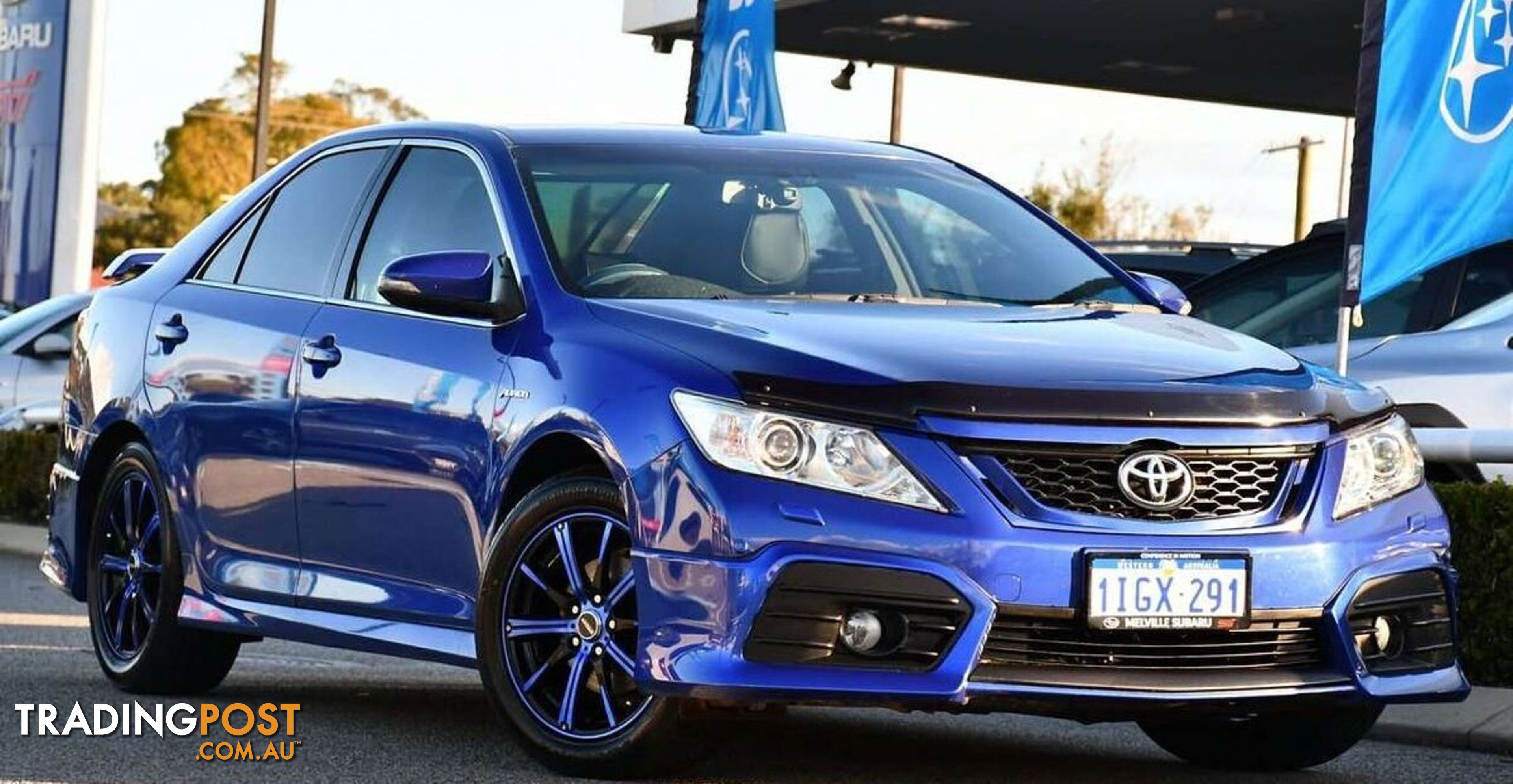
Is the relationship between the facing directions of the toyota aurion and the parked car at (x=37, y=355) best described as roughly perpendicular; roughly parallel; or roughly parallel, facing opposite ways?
roughly perpendicular

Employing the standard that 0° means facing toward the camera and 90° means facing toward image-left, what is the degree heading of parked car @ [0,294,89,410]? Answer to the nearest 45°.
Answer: approximately 45°

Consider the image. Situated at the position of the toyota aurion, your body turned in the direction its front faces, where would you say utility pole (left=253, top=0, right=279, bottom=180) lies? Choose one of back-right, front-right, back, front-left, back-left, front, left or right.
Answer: back-left

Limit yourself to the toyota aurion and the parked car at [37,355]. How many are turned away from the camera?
0

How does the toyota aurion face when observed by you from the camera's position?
facing the viewer and to the right of the viewer

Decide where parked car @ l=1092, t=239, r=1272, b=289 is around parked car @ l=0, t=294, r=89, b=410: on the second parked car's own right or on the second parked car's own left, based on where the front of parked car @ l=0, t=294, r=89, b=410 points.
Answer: on the second parked car's own left

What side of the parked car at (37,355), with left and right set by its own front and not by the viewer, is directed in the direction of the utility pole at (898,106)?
back

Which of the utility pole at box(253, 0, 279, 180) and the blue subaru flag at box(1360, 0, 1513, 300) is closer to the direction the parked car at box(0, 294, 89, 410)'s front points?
the blue subaru flag

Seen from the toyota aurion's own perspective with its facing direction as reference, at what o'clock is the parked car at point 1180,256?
The parked car is roughly at 8 o'clock from the toyota aurion.

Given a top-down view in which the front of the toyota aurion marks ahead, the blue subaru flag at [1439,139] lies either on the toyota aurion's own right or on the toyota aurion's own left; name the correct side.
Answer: on the toyota aurion's own left
